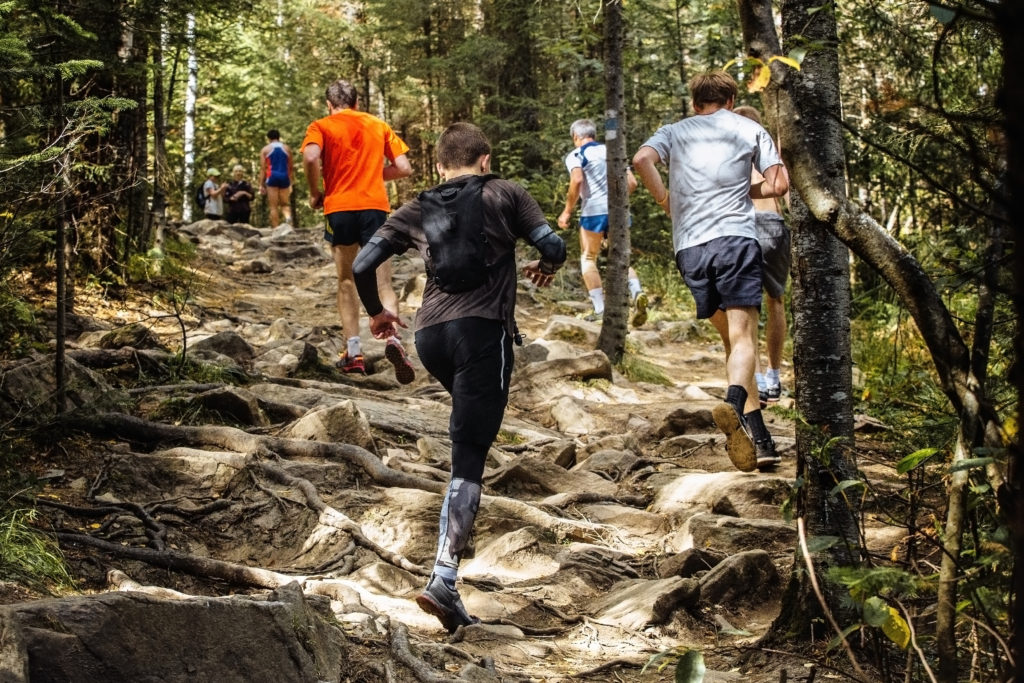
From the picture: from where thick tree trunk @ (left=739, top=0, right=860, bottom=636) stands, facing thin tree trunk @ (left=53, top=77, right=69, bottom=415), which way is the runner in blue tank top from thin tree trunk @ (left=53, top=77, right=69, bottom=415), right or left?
right

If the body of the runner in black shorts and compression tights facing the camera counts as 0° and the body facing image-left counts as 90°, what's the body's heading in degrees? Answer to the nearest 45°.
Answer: approximately 180°

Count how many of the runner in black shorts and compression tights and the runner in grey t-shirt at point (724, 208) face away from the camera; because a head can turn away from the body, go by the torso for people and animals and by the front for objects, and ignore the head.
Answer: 2

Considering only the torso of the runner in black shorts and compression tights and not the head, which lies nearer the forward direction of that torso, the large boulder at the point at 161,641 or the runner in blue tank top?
the runner in blue tank top

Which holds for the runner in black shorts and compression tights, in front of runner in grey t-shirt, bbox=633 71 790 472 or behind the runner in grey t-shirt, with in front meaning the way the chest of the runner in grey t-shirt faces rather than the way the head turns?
behind

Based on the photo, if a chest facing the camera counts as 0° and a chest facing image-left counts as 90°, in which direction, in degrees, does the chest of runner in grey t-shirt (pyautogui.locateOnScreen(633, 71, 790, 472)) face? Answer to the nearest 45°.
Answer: approximately 180°

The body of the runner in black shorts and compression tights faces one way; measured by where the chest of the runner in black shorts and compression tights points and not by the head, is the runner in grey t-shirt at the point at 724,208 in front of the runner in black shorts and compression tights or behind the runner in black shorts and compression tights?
in front

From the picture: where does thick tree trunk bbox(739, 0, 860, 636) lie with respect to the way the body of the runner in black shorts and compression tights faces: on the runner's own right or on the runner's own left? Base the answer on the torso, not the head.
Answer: on the runner's own right

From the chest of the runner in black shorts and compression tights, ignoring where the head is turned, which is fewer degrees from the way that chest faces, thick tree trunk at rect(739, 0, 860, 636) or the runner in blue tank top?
the runner in blue tank top

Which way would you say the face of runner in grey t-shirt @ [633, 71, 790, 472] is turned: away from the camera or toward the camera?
away from the camera

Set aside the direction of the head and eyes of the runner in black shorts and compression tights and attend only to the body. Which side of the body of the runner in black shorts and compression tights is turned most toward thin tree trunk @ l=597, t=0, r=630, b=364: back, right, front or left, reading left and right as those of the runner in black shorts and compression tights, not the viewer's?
front
